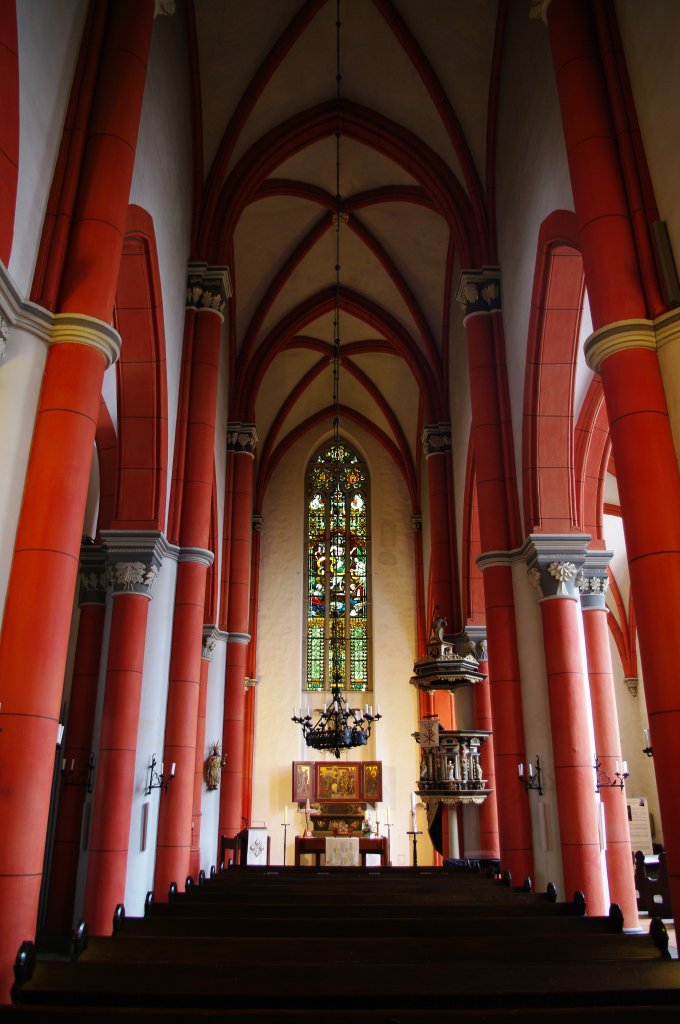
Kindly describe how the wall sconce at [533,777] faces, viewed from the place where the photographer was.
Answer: facing to the left of the viewer

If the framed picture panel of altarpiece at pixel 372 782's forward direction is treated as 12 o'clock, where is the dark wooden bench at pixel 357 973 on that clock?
The dark wooden bench is roughly at 12 o'clock from the framed picture panel of altarpiece.

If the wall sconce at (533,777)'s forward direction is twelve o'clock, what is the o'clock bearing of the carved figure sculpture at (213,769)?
The carved figure sculpture is roughly at 1 o'clock from the wall sconce.

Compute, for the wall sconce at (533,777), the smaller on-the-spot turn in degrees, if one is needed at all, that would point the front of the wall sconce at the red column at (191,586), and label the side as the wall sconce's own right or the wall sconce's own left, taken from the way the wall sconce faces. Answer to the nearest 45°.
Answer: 0° — it already faces it

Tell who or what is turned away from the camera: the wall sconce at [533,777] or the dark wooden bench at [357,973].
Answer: the dark wooden bench

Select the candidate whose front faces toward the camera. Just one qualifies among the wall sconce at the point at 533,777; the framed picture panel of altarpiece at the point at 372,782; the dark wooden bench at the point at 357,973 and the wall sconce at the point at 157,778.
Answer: the framed picture panel of altarpiece

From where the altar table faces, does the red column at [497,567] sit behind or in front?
in front

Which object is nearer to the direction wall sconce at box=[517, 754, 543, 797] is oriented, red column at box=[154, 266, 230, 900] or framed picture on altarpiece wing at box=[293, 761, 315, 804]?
the red column

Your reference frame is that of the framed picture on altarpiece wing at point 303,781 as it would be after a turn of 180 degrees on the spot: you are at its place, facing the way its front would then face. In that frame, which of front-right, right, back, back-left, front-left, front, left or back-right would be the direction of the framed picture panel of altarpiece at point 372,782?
right

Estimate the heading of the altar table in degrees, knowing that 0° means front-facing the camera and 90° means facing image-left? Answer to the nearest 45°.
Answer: approximately 0°

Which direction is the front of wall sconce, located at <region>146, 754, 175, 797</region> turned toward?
to the viewer's right

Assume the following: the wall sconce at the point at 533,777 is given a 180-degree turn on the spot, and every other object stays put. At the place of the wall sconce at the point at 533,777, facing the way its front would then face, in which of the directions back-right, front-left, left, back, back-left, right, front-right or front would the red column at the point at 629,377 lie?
right

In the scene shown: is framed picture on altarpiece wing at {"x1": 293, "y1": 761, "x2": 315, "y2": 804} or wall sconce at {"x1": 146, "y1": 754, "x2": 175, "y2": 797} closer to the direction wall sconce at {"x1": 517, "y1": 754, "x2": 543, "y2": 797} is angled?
the wall sconce

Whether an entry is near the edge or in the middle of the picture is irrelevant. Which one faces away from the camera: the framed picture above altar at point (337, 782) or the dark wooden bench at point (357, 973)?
the dark wooden bench
